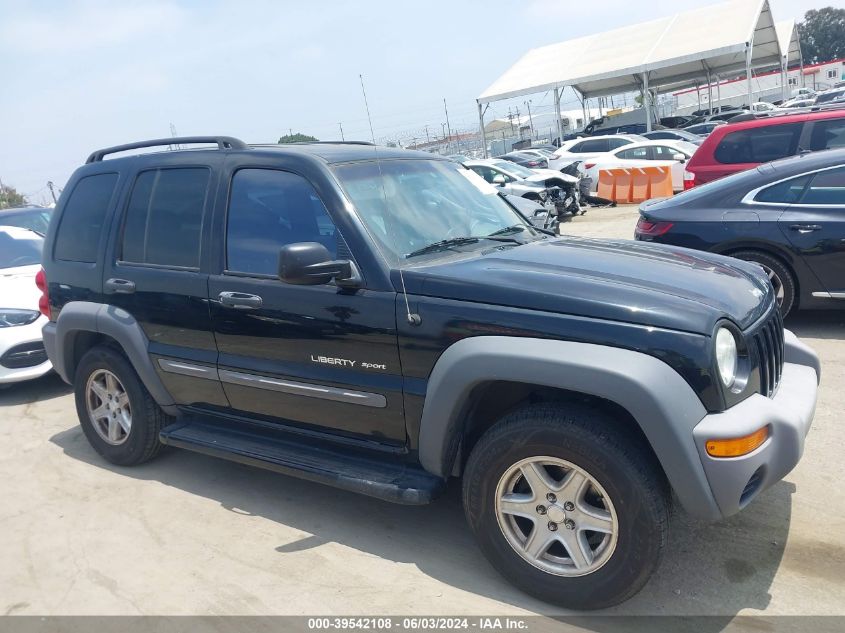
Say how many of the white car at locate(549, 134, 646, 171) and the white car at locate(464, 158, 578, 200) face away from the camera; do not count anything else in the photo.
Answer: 0

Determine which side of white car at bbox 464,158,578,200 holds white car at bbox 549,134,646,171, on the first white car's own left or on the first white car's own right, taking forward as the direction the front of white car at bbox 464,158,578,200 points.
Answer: on the first white car's own left

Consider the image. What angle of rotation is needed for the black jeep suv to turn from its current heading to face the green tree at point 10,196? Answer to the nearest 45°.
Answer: approximately 180°

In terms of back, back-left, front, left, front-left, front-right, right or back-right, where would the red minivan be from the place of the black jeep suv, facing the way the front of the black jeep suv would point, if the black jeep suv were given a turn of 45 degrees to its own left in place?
front-left

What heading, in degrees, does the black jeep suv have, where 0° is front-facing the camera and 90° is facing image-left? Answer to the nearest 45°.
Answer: approximately 315°

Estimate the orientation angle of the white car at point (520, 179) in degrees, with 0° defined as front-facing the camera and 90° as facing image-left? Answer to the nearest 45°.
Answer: approximately 315°

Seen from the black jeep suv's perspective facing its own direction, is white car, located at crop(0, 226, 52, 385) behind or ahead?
behind

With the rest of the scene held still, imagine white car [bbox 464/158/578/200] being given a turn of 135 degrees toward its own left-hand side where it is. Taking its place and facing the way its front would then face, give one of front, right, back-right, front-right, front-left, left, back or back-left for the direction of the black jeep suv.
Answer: back
